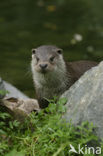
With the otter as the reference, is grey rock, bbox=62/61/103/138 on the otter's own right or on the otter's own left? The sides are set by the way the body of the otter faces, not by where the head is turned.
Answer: on the otter's own left
